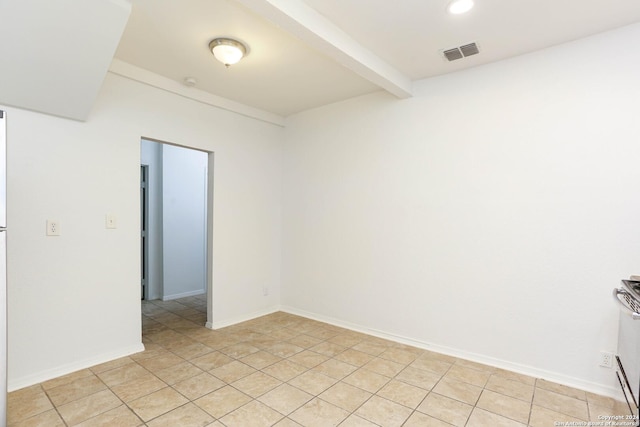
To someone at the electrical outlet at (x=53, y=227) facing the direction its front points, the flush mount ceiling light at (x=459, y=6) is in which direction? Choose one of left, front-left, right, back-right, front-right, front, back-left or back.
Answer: front-left

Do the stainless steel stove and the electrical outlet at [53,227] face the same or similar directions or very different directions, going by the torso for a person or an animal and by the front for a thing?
very different directions

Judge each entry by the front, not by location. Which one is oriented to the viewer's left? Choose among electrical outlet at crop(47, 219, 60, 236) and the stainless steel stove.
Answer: the stainless steel stove

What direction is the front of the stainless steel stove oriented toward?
to the viewer's left

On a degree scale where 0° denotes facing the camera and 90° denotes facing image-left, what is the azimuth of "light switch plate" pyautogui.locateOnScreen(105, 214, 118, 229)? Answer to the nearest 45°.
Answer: approximately 0°

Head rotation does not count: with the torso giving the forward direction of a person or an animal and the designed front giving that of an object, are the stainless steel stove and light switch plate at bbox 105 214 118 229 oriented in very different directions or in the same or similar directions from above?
very different directions

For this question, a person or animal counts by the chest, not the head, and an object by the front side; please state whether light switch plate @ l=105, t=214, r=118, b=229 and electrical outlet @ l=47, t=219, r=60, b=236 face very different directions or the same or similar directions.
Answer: same or similar directions

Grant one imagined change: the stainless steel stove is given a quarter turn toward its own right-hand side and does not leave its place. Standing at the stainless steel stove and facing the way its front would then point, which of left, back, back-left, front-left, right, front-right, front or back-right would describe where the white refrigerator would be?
back-left

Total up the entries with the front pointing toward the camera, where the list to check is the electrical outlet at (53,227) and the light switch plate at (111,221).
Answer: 2

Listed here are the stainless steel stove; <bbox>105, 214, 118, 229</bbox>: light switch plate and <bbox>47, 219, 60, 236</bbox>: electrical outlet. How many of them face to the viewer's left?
1

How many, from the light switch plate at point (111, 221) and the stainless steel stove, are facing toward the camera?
1

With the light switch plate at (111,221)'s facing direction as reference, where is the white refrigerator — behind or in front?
in front

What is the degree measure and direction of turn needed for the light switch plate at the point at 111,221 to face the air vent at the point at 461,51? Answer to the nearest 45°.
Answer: approximately 45° to its left
